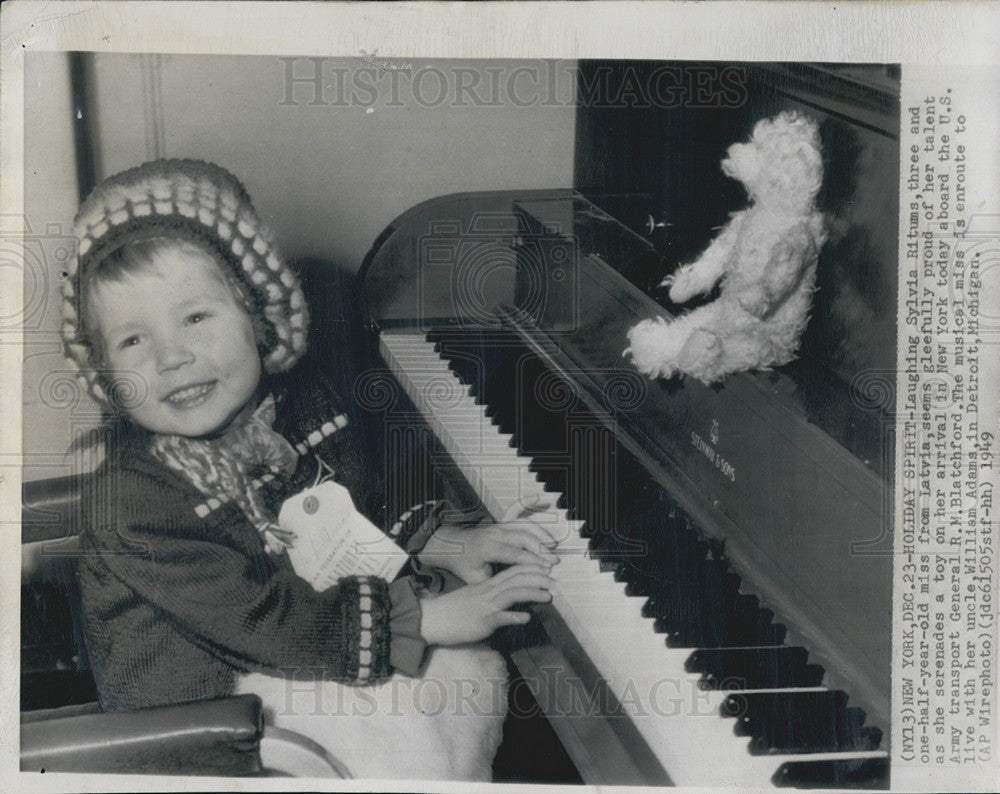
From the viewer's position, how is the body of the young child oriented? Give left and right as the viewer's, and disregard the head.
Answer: facing the viewer and to the right of the viewer

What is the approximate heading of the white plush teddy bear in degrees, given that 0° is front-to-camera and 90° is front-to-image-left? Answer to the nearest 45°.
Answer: approximately 90°

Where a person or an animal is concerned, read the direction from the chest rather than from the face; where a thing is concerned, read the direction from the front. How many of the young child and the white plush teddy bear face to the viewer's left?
1

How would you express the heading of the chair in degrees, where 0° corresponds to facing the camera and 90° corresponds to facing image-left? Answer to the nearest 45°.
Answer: approximately 270°

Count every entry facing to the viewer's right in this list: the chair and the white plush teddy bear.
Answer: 1
